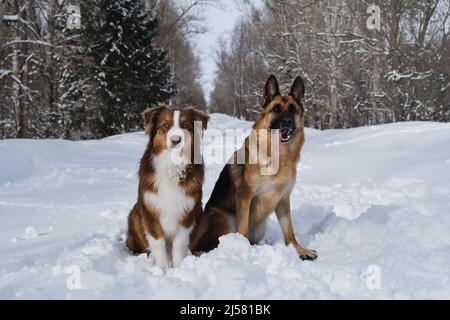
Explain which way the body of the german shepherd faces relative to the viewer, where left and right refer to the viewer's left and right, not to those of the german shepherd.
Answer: facing the viewer and to the right of the viewer

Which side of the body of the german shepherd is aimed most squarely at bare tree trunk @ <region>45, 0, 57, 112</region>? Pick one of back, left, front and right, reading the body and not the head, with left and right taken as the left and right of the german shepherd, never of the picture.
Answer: back

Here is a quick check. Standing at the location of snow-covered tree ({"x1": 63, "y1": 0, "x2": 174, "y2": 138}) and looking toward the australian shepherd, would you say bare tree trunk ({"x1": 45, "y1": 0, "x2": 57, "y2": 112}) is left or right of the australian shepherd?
right

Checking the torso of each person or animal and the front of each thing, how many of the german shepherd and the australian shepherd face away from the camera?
0

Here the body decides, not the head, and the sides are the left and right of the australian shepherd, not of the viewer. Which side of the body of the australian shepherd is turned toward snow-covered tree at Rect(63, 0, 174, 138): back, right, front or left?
back

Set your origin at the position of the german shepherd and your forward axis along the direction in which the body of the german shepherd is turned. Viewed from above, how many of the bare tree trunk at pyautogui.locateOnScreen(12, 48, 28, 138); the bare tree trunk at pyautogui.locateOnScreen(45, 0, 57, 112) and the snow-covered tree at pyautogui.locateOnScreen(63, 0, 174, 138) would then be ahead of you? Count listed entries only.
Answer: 0

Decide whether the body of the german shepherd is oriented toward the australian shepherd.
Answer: no

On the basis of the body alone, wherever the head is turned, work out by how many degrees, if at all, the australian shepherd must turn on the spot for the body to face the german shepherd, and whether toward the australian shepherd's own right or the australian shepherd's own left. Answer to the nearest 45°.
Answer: approximately 135° to the australian shepherd's own left

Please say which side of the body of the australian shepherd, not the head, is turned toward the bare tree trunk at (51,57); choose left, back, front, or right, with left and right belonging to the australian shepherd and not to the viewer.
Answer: back

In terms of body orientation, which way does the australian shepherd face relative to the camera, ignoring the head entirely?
toward the camera

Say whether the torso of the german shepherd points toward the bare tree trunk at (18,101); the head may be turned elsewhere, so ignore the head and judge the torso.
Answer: no

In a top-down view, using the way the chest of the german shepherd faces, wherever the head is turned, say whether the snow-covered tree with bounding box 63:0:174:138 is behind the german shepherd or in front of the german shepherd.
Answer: behind
